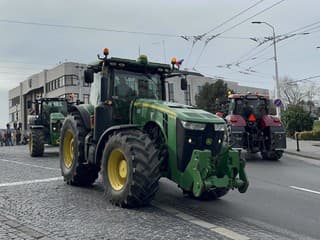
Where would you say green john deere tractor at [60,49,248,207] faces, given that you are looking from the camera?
facing the viewer and to the right of the viewer

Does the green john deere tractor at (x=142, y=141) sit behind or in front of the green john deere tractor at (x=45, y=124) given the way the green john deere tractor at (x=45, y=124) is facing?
in front

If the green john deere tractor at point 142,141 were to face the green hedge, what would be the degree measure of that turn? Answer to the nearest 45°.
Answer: approximately 90° to its left

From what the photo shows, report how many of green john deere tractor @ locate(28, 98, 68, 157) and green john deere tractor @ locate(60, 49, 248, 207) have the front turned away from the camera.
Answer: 0

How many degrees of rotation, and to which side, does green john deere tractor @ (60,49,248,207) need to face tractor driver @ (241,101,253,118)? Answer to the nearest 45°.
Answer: approximately 90° to its left

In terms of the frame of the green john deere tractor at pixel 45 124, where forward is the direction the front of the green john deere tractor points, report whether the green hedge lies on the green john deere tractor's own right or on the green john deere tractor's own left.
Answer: on the green john deere tractor's own left

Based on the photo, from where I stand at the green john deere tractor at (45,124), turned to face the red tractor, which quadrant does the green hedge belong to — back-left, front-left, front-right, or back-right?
front-left

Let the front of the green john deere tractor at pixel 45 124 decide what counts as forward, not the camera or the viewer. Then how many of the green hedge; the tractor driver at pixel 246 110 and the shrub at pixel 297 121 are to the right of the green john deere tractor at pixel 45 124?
0

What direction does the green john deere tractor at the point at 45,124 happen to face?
toward the camera
